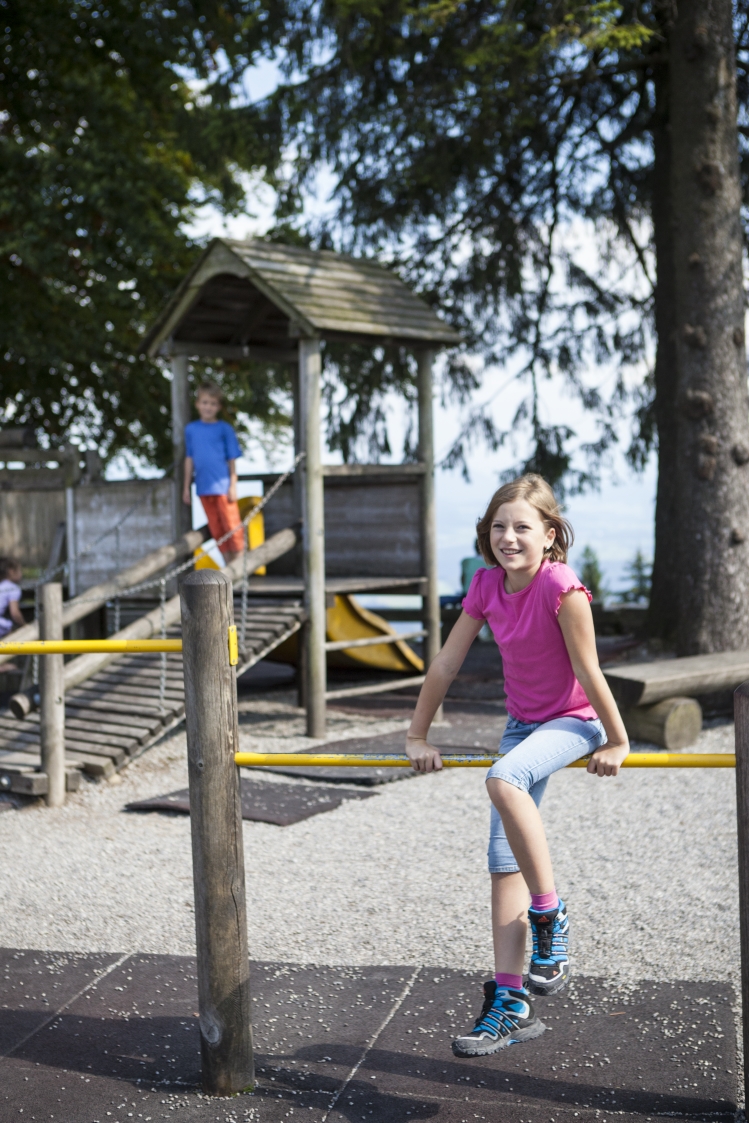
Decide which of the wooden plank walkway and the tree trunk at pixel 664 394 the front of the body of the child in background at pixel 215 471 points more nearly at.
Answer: the wooden plank walkway

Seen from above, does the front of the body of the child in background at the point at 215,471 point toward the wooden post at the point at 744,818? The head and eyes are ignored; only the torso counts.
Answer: yes

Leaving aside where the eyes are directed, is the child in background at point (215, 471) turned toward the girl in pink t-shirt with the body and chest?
yes

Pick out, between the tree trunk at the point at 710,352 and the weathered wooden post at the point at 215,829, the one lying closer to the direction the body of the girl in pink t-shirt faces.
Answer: the weathered wooden post

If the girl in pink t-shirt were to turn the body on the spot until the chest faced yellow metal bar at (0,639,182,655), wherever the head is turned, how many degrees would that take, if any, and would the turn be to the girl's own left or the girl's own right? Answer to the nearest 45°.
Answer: approximately 45° to the girl's own right

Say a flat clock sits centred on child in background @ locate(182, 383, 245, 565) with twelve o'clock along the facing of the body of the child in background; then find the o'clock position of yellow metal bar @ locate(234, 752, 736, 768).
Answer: The yellow metal bar is roughly at 12 o'clock from the child in background.

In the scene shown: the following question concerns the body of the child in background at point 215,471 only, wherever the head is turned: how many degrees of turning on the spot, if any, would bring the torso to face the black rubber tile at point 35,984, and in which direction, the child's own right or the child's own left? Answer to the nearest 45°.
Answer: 0° — they already face it

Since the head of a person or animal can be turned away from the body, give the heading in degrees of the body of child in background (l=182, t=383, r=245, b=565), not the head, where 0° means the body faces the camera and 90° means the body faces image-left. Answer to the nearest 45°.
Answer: approximately 0°

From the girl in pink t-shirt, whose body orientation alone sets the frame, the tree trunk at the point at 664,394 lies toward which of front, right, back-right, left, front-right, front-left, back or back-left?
back-right

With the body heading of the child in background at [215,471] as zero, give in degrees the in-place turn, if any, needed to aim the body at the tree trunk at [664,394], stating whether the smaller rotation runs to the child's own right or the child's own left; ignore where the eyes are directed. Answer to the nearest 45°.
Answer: approximately 135° to the child's own left

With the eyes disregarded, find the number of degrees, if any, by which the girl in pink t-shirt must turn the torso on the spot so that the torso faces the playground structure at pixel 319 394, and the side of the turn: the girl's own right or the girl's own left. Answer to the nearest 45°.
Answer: approximately 135° to the girl's own right
